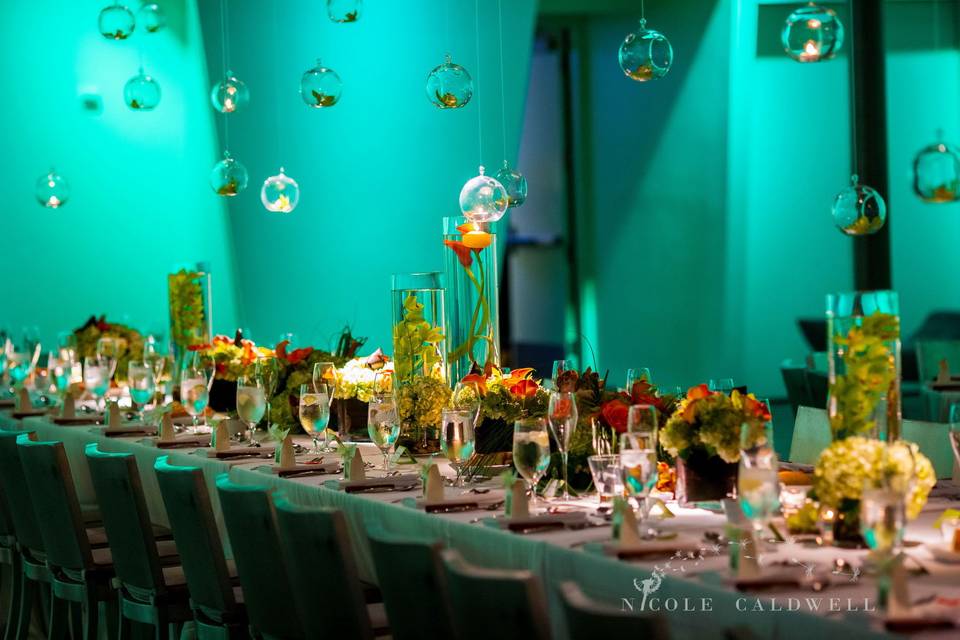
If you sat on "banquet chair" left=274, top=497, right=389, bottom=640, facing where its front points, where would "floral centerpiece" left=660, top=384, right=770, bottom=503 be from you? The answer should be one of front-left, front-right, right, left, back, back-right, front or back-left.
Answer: front-right

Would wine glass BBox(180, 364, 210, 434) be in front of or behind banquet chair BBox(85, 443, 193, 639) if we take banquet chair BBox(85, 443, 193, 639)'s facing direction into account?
in front

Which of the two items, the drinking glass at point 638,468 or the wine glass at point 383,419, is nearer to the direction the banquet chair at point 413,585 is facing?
the drinking glass

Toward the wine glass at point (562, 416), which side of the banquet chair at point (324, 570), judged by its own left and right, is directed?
front

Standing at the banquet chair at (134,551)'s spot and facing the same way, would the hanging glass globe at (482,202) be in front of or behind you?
in front

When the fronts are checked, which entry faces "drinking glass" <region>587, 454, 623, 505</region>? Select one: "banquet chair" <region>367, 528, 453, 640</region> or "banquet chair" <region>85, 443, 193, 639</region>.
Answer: "banquet chair" <region>367, 528, 453, 640</region>

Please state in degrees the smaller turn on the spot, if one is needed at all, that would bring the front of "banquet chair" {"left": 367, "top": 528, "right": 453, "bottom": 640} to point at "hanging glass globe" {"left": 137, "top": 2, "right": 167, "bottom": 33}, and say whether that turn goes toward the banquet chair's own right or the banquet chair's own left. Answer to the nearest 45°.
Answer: approximately 45° to the banquet chair's own left

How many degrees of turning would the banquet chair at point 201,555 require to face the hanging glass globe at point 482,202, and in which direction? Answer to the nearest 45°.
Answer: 0° — it already faces it

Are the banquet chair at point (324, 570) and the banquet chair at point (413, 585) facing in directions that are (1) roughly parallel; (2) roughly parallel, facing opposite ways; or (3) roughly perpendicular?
roughly parallel

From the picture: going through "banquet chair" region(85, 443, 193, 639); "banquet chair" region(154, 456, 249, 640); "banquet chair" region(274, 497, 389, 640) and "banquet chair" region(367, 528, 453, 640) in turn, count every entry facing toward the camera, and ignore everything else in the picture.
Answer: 0

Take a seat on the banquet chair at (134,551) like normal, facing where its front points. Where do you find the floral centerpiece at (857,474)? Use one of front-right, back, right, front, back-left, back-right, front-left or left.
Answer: right

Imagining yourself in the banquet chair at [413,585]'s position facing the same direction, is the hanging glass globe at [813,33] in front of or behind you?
in front

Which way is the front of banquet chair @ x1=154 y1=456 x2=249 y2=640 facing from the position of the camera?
facing away from the viewer and to the right of the viewer

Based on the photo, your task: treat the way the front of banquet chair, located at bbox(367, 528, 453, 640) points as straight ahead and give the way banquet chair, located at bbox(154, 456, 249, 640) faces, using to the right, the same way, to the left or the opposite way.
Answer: the same way

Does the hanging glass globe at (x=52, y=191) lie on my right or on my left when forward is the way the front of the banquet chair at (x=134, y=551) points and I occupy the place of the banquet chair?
on my left

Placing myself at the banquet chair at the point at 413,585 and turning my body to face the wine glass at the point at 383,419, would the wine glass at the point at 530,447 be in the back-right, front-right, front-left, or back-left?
front-right

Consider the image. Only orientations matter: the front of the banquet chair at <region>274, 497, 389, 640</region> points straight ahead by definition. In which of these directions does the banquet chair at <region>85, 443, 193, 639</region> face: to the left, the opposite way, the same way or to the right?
the same way

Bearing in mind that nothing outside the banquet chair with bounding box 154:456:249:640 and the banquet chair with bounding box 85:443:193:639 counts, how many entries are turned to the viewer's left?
0

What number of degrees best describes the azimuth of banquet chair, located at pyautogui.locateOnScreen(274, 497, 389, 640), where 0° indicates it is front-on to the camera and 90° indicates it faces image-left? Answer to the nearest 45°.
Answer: approximately 225°

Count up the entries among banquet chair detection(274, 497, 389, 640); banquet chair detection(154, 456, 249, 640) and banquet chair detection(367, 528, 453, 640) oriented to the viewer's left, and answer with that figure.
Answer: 0

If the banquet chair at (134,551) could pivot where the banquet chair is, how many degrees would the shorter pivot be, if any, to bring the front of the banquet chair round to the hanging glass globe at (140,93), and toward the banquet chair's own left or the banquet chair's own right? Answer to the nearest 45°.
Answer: approximately 45° to the banquet chair's own left
